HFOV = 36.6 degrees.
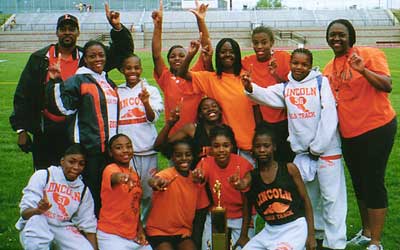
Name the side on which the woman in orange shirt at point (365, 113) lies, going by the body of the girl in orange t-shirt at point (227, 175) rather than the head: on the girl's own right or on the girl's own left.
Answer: on the girl's own left

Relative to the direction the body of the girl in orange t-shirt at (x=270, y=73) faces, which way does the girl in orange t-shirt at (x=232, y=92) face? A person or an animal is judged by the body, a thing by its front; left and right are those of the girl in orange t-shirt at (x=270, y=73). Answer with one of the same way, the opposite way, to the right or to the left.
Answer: the same way

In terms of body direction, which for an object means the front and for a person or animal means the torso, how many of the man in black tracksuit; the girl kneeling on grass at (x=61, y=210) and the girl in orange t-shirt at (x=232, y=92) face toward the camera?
3

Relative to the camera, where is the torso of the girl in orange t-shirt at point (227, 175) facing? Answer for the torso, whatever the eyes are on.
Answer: toward the camera

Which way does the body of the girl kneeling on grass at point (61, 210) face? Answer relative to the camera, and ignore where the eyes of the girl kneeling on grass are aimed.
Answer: toward the camera

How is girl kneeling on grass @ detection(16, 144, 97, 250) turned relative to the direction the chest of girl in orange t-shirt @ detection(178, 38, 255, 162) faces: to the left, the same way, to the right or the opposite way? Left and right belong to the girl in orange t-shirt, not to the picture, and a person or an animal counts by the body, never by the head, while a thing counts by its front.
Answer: the same way

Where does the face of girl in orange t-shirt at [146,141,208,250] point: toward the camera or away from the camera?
toward the camera

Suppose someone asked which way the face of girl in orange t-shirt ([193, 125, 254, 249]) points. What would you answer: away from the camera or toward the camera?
toward the camera

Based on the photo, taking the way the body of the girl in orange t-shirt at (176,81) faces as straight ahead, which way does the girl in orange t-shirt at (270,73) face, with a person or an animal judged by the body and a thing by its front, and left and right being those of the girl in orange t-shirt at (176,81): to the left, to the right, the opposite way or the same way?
the same way

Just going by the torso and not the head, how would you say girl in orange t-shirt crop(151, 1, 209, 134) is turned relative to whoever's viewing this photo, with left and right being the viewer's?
facing the viewer

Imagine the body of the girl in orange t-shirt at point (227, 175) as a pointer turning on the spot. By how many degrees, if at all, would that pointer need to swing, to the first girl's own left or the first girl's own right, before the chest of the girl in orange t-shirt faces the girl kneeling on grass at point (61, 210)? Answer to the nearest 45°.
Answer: approximately 90° to the first girl's own right

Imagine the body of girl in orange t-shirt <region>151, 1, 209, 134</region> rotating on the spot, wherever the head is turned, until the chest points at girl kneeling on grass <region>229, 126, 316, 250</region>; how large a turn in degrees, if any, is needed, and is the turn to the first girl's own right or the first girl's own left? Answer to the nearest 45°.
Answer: approximately 45° to the first girl's own left

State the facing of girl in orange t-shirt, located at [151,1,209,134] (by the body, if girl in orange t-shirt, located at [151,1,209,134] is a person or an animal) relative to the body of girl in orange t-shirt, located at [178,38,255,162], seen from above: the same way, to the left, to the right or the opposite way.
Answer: the same way

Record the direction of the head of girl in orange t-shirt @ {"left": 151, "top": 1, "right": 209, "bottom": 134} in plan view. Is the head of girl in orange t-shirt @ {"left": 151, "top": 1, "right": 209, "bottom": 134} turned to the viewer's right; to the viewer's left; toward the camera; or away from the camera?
toward the camera

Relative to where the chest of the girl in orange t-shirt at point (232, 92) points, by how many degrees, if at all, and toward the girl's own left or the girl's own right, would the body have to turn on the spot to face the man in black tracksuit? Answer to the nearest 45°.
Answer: approximately 90° to the girl's own right

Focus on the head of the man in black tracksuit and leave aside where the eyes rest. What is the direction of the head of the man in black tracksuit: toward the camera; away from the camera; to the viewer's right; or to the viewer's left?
toward the camera
